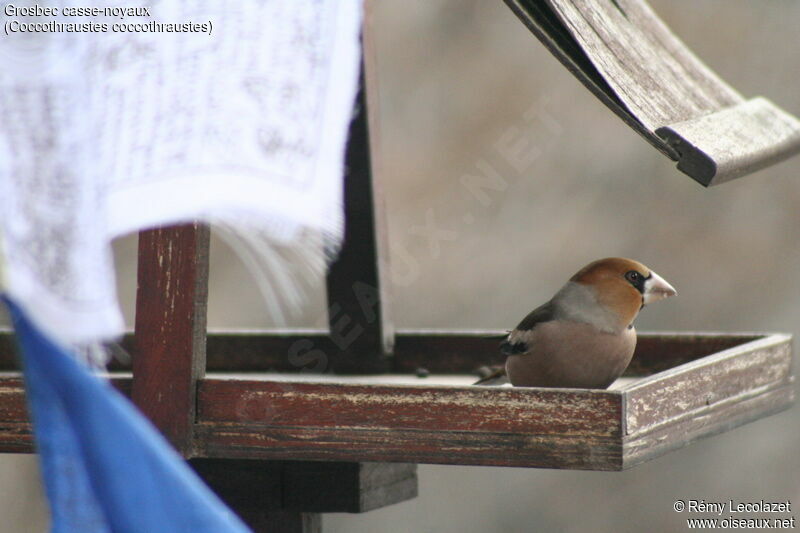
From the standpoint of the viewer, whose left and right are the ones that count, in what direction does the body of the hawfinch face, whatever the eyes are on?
facing to the right of the viewer

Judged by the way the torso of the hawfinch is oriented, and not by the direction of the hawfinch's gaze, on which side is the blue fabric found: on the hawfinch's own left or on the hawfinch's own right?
on the hawfinch's own right
